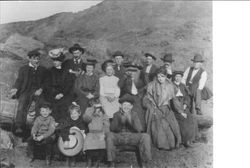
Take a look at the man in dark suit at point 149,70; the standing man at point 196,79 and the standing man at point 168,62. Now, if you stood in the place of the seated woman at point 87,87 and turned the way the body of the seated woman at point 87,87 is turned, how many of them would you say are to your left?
3

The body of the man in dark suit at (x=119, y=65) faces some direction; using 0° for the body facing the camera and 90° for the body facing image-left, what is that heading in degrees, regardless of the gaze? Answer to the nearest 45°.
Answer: approximately 0°

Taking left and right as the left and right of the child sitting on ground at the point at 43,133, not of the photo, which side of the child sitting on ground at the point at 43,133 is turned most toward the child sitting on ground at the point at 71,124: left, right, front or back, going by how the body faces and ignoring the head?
left

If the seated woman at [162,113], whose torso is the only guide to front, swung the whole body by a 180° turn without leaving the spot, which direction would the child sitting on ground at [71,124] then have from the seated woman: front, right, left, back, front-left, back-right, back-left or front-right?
left
